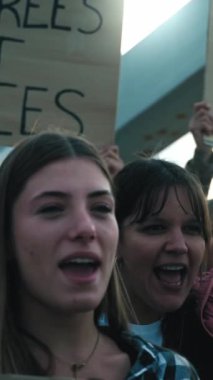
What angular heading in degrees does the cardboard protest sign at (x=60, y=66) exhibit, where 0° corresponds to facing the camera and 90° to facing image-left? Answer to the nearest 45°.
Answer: approximately 0°
